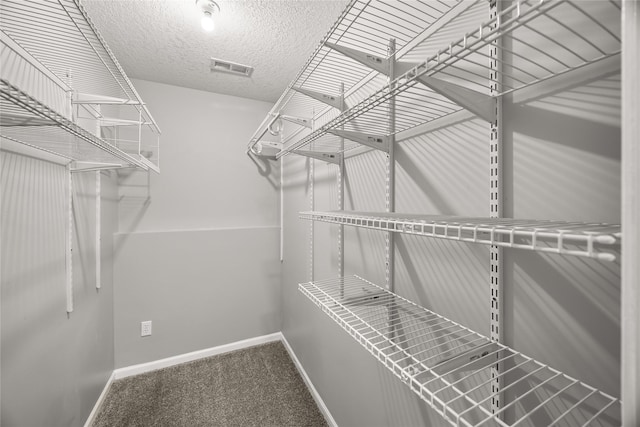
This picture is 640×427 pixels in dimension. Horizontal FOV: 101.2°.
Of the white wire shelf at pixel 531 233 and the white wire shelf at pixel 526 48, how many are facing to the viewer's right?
0

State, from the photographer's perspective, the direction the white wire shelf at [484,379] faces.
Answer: facing the viewer and to the left of the viewer

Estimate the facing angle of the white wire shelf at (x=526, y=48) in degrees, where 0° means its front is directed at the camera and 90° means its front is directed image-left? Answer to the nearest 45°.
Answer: approximately 45°

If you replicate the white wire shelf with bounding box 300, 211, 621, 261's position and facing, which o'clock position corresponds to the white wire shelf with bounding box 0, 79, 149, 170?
the white wire shelf with bounding box 0, 79, 149, 170 is roughly at 1 o'clock from the white wire shelf with bounding box 300, 211, 621, 261.

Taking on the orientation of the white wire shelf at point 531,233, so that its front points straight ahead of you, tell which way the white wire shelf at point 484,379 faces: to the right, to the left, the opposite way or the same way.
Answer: the same way

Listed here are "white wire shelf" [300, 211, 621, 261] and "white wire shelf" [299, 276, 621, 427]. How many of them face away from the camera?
0

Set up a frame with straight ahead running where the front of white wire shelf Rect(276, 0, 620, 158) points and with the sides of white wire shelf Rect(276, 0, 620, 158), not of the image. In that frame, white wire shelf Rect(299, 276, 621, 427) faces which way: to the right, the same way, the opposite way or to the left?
the same way

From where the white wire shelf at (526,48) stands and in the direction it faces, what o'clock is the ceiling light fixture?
The ceiling light fixture is roughly at 2 o'clock from the white wire shelf.

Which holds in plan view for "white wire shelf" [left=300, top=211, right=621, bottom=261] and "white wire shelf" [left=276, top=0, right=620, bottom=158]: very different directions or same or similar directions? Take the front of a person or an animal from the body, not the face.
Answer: same or similar directions

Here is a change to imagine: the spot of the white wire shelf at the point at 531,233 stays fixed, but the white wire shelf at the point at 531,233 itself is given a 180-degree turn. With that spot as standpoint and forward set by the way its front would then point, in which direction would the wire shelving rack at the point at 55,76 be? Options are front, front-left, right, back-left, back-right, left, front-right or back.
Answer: back-left

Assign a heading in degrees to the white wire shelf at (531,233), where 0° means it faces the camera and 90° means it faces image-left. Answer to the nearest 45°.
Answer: approximately 45°
